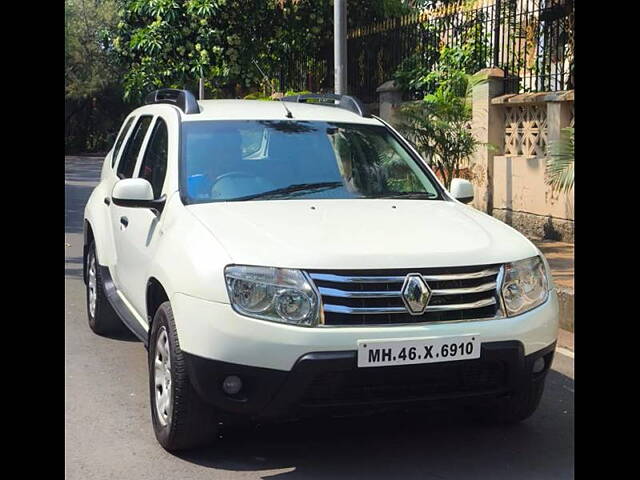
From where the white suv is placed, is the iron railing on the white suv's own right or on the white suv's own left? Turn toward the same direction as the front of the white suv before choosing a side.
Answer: on the white suv's own left

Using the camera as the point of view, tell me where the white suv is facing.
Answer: facing the viewer and to the right of the viewer

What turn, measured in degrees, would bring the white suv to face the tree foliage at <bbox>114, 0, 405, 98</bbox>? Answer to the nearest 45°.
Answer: approximately 135° to its left

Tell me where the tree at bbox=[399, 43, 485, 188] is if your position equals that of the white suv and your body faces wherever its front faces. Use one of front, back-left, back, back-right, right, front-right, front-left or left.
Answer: back-left
